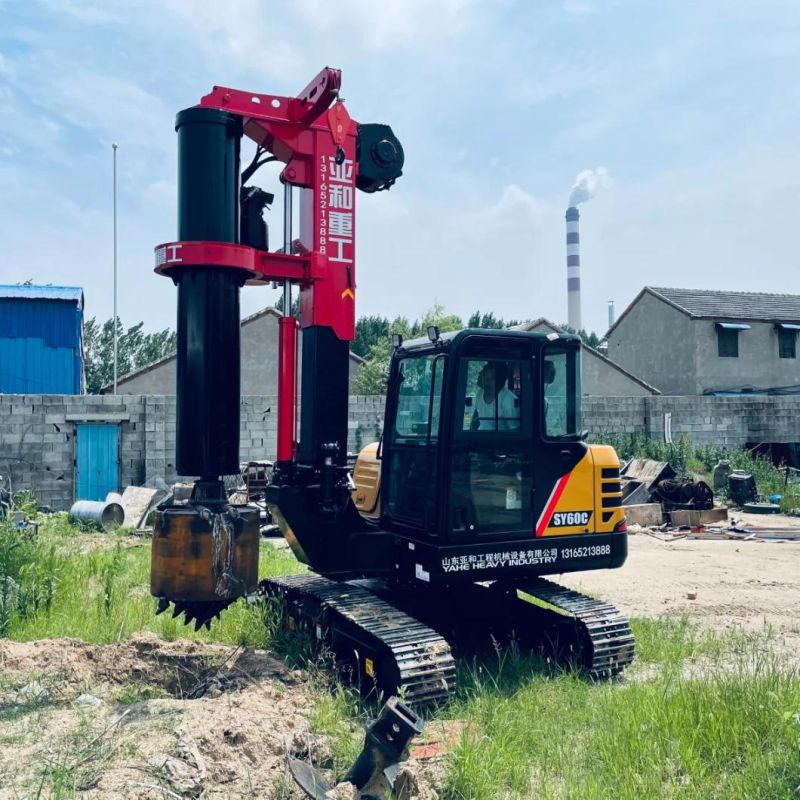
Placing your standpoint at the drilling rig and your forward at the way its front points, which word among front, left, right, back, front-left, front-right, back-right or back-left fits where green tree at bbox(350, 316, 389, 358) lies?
back-right

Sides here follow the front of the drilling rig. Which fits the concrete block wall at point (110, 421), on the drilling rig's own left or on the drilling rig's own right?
on the drilling rig's own right

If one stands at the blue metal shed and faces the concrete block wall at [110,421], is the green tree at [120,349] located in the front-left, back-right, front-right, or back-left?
back-left

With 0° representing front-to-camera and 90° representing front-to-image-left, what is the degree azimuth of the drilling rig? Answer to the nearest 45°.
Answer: approximately 45°

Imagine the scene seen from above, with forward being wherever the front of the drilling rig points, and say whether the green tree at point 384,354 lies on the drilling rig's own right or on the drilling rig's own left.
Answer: on the drilling rig's own right

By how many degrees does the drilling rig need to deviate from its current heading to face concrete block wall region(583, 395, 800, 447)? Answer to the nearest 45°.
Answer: approximately 180°

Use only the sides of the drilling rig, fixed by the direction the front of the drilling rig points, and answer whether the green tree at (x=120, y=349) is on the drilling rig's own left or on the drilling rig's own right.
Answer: on the drilling rig's own right
